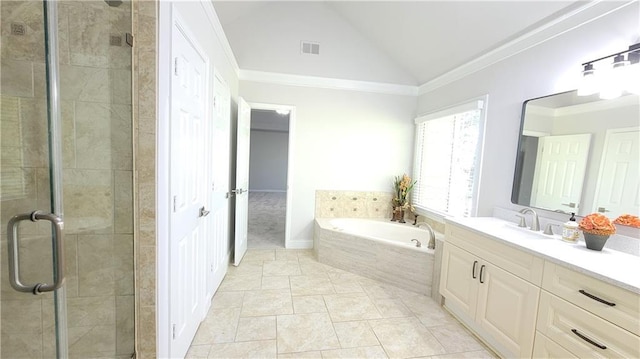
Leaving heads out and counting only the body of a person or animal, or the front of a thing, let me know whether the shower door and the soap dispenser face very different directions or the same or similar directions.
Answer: very different directions

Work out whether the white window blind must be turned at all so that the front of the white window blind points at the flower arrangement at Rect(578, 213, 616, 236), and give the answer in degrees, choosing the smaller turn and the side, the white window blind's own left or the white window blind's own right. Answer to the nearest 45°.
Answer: approximately 90° to the white window blind's own left

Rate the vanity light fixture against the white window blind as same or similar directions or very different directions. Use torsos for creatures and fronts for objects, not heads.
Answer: same or similar directions

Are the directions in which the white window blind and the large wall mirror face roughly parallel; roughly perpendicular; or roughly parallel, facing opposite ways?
roughly parallel

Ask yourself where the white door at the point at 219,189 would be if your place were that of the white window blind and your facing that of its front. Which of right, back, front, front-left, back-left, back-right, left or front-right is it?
front

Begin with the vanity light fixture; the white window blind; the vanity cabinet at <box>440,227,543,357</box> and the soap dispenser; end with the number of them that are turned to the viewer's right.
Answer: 0

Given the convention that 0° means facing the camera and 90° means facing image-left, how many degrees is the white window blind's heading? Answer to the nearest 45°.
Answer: approximately 45°

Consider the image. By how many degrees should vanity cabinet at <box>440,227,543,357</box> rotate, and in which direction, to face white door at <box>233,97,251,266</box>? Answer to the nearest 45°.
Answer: approximately 45° to its right

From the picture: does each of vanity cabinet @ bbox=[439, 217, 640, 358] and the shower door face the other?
yes

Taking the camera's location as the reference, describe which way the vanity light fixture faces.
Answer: facing the viewer and to the left of the viewer

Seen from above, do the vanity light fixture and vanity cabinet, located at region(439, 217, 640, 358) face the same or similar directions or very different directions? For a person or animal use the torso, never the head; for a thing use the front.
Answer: same or similar directions

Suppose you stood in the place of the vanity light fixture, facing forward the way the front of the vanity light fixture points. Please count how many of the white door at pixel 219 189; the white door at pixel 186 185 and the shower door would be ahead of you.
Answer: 3

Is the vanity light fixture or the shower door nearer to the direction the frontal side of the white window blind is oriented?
the shower door

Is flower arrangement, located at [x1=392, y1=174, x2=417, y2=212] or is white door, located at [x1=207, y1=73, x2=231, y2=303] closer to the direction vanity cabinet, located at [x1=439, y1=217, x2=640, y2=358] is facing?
the white door
